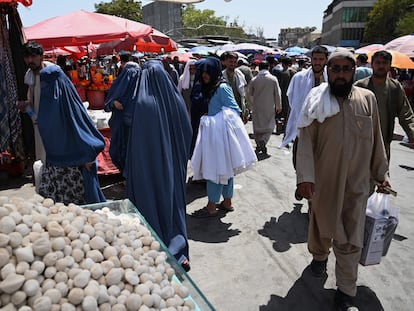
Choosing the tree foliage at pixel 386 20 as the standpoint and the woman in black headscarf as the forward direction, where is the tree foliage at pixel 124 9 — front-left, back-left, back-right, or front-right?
front-right

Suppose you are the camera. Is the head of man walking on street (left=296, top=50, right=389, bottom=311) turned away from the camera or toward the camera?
toward the camera

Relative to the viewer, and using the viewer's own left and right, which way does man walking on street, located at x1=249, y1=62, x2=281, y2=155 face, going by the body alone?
facing away from the viewer

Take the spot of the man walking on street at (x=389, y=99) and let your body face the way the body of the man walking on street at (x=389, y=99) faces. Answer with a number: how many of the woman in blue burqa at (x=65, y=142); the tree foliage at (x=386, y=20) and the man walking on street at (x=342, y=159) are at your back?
1

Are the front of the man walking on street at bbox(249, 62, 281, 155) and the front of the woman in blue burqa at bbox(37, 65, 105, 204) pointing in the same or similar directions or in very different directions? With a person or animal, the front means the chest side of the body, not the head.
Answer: very different directions

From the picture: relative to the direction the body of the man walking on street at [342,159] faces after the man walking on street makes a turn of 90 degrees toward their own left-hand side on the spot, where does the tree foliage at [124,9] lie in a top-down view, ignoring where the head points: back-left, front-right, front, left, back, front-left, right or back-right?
back-left

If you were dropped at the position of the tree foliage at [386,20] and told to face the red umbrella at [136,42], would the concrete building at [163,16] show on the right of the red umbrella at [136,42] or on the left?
right

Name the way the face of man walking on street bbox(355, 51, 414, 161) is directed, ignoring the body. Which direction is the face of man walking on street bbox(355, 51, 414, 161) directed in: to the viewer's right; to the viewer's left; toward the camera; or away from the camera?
toward the camera

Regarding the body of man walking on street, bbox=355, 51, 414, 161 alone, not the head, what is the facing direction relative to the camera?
toward the camera

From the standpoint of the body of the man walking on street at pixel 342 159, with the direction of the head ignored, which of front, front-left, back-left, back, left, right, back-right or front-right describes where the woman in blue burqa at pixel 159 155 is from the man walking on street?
right

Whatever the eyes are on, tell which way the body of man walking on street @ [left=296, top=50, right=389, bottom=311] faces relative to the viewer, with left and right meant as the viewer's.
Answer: facing the viewer

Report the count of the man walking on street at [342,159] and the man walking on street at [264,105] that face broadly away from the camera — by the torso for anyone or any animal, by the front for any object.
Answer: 1
